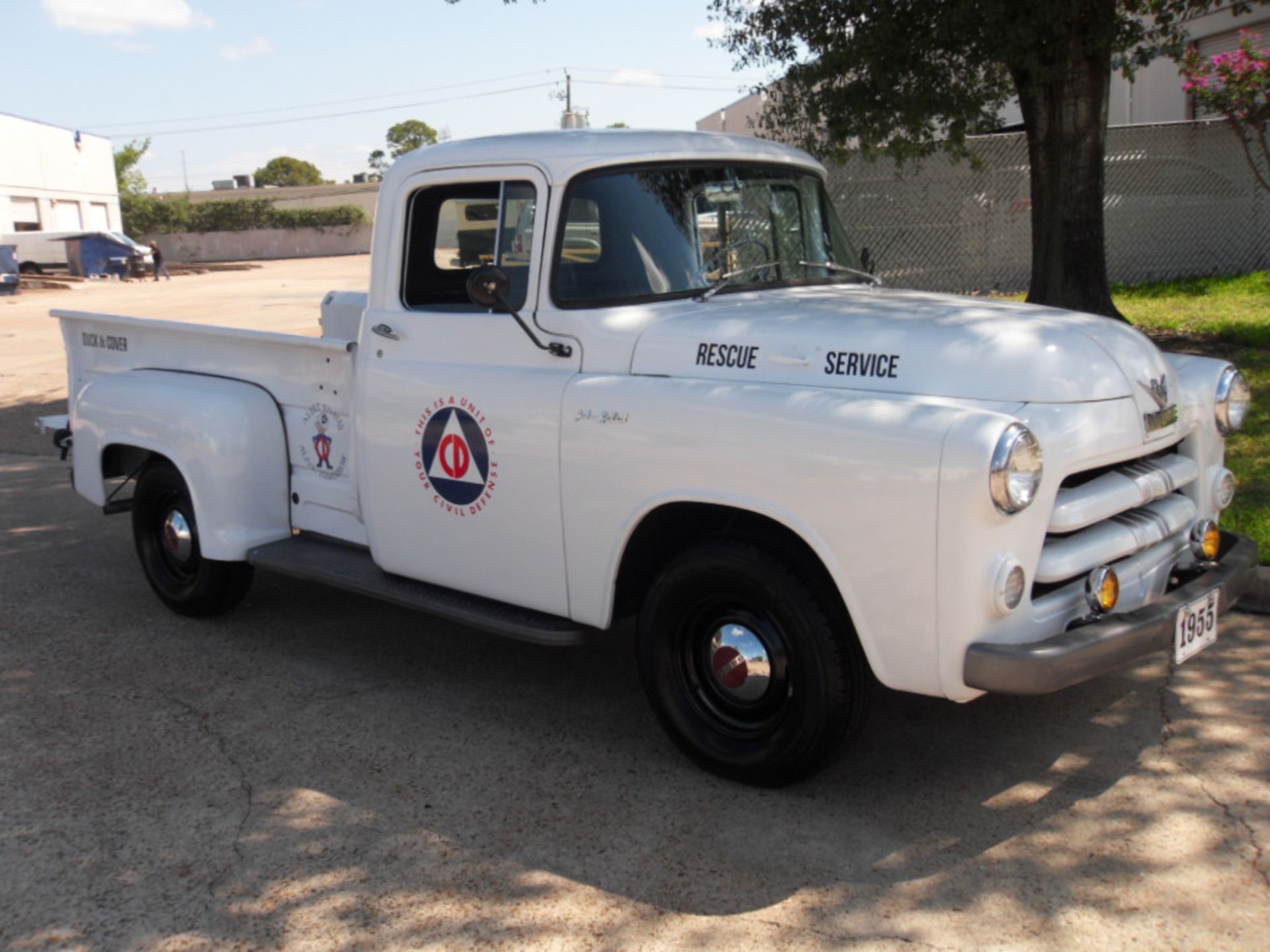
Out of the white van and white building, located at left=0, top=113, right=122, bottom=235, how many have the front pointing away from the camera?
0

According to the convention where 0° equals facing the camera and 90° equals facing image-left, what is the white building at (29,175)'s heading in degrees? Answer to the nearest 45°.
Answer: approximately 315°

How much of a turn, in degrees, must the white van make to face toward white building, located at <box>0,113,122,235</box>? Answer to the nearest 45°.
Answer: approximately 90° to its left

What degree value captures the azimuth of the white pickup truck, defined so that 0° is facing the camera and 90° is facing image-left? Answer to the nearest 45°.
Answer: approximately 315°

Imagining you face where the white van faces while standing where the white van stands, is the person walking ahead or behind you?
ahead

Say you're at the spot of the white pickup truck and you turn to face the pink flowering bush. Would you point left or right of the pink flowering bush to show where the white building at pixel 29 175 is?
left

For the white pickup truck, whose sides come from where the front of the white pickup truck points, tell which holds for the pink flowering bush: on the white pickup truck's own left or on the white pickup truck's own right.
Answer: on the white pickup truck's own left

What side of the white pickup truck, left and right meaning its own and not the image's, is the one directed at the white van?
back

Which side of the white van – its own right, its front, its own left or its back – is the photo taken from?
right
